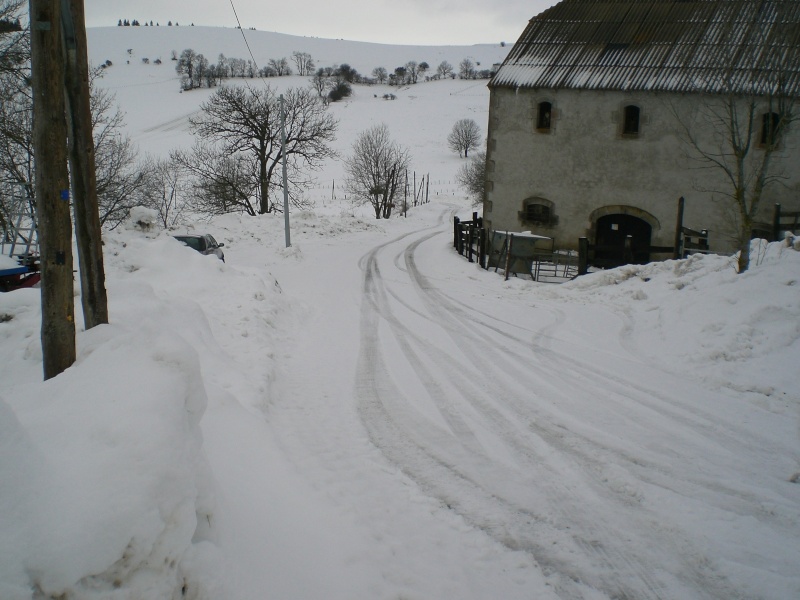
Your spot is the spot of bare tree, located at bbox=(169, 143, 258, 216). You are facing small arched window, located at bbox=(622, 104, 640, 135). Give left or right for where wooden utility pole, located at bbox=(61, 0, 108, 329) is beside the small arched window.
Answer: right

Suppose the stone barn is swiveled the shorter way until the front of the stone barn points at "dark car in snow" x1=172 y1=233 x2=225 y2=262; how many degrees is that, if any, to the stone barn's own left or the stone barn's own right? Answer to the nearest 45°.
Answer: approximately 45° to the stone barn's own right

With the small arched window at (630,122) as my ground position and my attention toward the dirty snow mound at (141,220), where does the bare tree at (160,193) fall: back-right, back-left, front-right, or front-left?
front-right

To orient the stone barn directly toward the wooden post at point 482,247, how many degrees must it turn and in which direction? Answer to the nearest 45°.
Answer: approximately 45° to its right

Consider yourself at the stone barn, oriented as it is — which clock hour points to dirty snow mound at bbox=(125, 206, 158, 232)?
The dirty snow mound is roughly at 2 o'clock from the stone barn.

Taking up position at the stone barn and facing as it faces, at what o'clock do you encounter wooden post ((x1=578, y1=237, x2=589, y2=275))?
The wooden post is roughly at 12 o'clock from the stone barn.

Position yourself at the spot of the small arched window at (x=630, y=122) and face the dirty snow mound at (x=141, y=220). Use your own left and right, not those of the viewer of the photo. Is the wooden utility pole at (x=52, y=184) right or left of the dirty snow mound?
left

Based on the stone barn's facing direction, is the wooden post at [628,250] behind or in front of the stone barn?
in front

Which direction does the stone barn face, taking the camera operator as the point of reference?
facing the viewer

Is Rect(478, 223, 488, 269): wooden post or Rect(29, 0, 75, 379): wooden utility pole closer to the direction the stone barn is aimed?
the wooden utility pole

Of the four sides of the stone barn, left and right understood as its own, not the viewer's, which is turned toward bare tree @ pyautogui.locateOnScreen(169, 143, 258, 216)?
right
